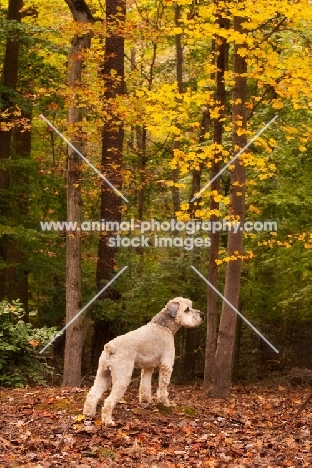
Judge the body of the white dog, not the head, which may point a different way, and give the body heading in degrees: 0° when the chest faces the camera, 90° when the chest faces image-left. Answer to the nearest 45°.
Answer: approximately 225°

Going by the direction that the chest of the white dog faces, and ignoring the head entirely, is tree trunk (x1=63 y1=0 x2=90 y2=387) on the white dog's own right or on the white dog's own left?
on the white dog's own left

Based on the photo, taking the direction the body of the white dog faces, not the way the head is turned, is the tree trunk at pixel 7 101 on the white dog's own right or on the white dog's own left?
on the white dog's own left

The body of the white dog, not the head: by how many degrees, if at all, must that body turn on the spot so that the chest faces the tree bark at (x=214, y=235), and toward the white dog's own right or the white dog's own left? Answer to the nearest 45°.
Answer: approximately 45° to the white dog's own left

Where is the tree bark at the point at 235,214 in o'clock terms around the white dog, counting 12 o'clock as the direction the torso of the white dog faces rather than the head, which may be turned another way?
The tree bark is roughly at 11 o'clock from the white dog.
